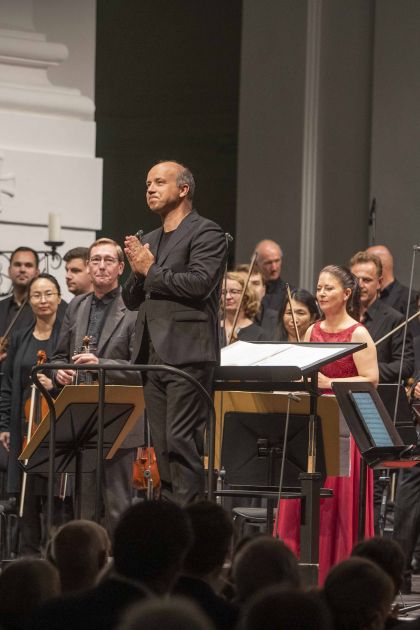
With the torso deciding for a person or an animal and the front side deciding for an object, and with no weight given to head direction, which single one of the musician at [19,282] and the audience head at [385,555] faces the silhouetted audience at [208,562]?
the musician

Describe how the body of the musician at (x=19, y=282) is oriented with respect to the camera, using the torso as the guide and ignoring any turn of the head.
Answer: toward the camera

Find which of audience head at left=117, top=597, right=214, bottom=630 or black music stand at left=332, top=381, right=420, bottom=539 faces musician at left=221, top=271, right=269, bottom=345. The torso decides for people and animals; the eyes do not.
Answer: the audience head

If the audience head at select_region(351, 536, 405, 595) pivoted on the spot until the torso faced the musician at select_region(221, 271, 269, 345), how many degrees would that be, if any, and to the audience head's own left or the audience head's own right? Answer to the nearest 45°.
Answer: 0° — they already face them

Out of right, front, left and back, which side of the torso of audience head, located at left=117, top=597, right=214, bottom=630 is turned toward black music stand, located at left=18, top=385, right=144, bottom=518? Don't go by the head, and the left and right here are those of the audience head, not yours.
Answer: front

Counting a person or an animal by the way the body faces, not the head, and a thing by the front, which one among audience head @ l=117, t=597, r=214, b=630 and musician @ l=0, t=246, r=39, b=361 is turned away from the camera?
the audience head

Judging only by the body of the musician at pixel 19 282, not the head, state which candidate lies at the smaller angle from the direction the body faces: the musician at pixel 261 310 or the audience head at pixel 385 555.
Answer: the audience head

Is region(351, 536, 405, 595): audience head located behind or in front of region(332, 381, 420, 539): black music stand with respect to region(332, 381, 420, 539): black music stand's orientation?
in front

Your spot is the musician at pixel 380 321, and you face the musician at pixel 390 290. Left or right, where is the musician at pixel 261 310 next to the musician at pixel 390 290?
left

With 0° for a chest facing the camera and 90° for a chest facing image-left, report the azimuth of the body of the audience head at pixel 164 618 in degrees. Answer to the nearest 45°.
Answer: approximately 180°

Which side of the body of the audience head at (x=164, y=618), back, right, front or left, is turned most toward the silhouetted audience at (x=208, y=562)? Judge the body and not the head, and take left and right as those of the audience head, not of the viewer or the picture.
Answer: front

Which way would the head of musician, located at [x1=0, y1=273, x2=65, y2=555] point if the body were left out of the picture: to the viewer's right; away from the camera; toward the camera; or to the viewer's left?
toward the camera

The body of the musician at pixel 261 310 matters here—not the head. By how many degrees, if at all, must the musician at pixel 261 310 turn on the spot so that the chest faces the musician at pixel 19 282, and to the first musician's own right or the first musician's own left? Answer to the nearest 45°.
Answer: approximately 45° to the first musician's own right

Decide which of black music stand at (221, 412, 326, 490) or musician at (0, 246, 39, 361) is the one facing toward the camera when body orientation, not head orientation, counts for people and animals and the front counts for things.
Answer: the musician

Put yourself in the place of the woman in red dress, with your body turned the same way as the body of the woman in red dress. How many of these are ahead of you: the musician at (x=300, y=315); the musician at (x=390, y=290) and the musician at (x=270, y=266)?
0

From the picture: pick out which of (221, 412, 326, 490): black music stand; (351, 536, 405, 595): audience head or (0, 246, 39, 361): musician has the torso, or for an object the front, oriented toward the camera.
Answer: the musician

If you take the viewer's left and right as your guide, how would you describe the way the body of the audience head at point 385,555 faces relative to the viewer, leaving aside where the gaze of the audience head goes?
facing away from the viewer

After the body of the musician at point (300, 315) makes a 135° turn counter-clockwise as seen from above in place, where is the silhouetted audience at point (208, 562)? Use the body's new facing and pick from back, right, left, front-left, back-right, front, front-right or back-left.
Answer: right

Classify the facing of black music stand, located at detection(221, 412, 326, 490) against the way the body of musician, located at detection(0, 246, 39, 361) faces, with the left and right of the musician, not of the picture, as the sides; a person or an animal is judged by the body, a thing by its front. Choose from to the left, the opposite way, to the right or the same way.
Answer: the opposite way
